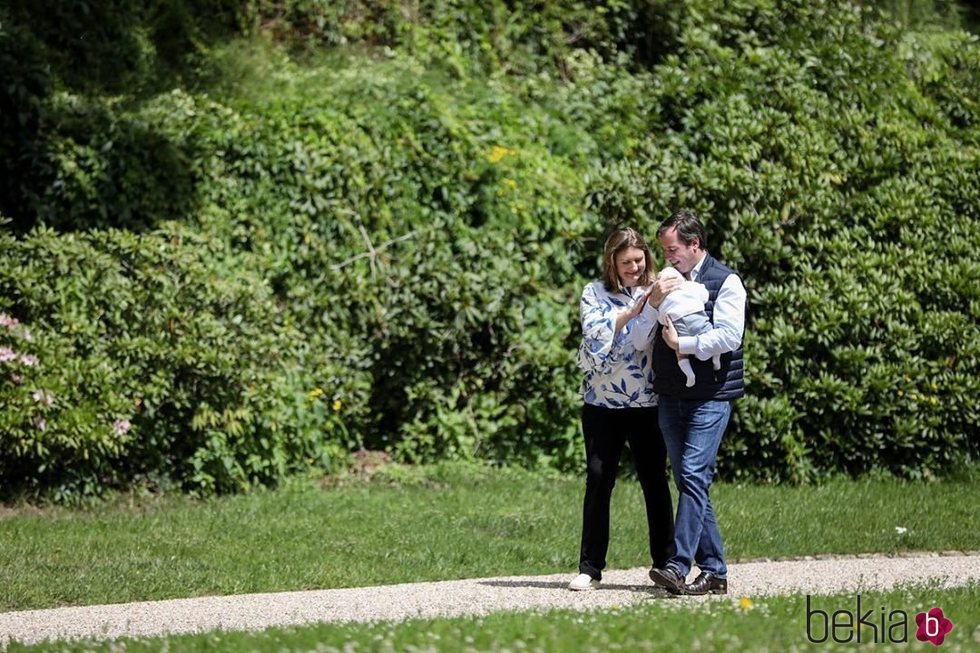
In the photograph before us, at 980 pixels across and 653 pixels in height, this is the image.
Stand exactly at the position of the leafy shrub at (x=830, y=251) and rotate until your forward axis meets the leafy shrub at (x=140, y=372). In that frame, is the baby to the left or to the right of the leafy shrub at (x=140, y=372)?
left

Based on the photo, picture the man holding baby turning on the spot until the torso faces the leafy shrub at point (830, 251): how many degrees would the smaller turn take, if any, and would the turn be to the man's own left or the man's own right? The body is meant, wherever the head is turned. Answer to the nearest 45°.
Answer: approximately 135° to the man's own right

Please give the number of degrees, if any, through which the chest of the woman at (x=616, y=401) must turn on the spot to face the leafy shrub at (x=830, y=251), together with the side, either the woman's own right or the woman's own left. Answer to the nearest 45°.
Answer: approximately 180°
